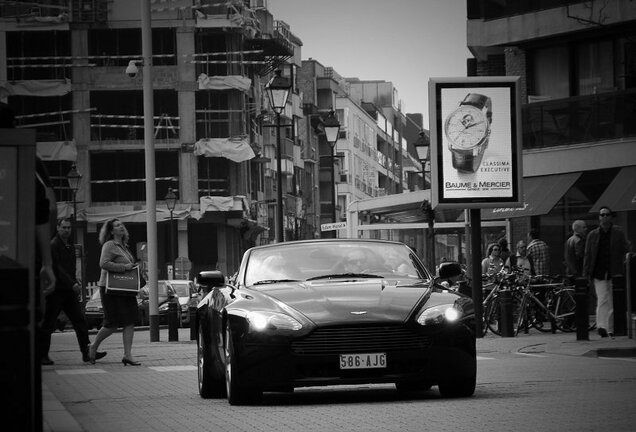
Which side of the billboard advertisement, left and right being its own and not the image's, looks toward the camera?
front

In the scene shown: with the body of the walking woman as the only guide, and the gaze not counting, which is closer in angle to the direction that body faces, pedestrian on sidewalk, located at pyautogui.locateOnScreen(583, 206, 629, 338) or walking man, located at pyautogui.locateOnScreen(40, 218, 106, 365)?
the pedestrian on sidewalk

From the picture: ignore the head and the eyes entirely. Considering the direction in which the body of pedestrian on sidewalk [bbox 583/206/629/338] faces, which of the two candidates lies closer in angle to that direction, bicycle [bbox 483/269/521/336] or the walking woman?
the walking woman

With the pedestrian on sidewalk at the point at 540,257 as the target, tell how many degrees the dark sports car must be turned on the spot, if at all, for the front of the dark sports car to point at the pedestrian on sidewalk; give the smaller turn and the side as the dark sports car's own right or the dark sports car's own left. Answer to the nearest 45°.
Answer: approximately 180°

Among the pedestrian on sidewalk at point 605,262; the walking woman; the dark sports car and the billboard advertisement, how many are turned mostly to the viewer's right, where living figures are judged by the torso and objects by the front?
1

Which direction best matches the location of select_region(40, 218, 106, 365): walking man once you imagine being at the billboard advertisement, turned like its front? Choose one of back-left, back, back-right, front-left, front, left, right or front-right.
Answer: front-right

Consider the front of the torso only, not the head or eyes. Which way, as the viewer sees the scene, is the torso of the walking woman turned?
to the viewer's right
